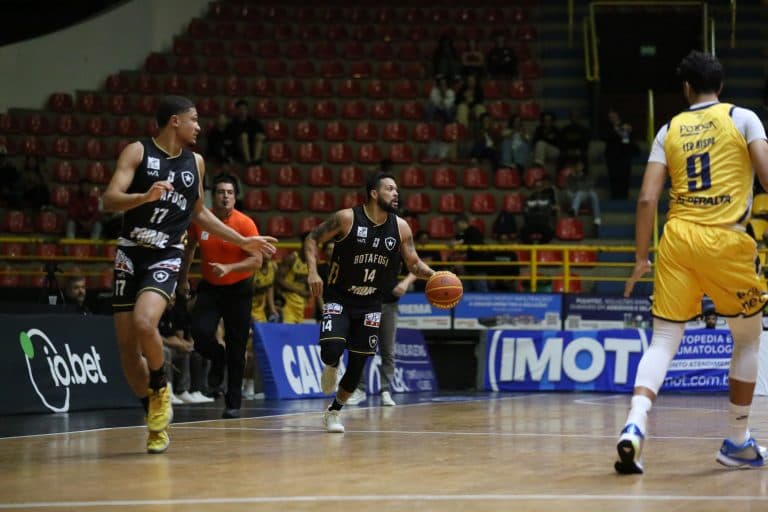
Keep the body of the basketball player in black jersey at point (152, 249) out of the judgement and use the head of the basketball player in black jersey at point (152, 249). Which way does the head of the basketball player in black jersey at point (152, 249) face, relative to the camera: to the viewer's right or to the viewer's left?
to the viewer's right

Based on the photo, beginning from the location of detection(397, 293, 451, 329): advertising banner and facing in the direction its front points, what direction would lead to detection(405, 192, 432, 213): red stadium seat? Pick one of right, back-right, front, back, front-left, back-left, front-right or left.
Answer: back

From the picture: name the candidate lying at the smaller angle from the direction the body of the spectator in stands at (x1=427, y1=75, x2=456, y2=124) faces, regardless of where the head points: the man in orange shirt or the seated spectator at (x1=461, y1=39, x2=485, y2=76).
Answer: the man in orange shirt

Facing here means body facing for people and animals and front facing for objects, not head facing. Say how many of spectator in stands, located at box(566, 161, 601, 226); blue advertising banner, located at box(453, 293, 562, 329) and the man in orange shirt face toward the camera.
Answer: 3

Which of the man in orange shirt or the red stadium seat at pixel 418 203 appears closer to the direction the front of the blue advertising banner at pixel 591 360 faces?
the man in orange shirt

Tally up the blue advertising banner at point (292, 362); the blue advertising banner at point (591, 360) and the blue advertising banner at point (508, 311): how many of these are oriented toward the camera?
3

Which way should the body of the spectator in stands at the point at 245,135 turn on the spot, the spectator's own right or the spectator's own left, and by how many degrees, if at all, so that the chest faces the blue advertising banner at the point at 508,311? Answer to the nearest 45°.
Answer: approximately 45° to the spectator's own left

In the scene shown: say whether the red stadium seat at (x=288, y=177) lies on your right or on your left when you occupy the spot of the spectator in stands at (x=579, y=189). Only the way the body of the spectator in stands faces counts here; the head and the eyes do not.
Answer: on your right

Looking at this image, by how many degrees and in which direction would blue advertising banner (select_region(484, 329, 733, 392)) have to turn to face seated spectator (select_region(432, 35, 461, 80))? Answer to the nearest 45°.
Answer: approximately 180°

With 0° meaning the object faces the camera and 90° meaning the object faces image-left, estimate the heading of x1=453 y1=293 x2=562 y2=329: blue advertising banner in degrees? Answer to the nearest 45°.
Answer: approximately 0°
